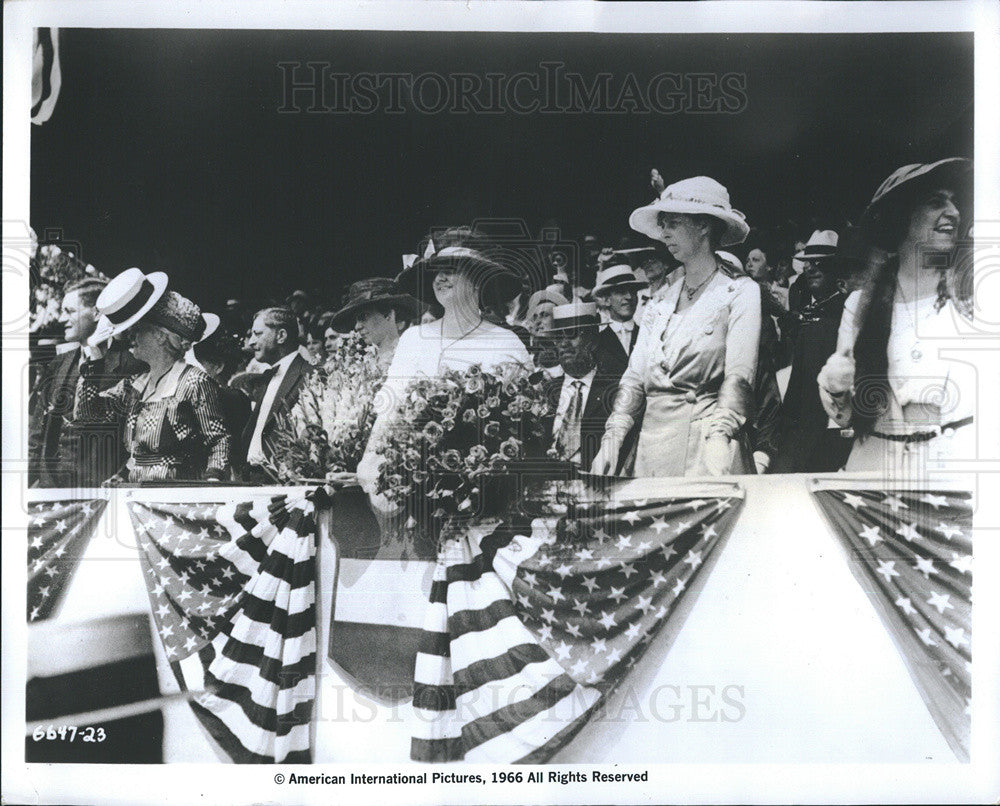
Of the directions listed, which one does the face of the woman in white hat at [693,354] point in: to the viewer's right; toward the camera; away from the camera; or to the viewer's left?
to the viewer's left

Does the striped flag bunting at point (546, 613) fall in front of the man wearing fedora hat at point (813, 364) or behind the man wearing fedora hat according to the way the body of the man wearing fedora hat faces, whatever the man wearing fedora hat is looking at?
in front

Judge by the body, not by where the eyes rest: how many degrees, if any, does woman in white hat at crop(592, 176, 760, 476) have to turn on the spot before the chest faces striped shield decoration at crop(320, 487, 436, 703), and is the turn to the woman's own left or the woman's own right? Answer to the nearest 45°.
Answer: approximately 45° to the woman's own right

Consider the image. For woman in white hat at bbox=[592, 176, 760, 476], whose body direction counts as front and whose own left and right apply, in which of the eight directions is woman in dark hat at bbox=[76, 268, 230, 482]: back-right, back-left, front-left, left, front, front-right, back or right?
front-right

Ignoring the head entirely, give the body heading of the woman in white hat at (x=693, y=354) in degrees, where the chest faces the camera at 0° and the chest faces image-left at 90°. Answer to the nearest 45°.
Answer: approximately 45°
